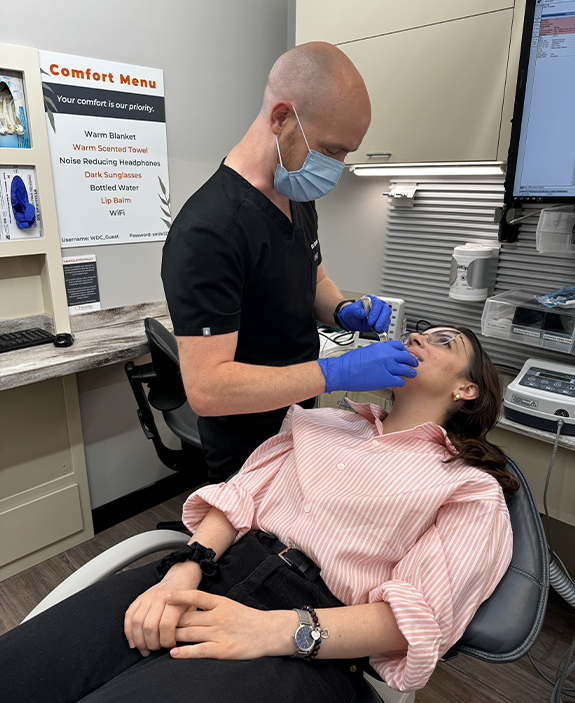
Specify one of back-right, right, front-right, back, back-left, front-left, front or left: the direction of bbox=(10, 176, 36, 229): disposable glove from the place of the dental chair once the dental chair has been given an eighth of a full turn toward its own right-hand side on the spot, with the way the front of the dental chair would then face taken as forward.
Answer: front-right

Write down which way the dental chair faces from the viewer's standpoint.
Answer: facing the viewer and to the left of the viewer

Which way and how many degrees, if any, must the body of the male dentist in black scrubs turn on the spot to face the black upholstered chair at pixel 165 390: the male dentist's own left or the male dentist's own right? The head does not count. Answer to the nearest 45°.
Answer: approximately 180°

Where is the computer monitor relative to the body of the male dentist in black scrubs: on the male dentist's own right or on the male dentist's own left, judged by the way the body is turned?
on the male dentist's own left

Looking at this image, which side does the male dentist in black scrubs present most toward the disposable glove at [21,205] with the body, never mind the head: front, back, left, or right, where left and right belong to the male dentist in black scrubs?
back

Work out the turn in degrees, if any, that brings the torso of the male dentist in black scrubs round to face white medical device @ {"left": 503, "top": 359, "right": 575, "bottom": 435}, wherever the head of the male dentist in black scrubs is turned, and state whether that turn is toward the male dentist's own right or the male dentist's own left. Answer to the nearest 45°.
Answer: approximately 45° to the male dentist's own left

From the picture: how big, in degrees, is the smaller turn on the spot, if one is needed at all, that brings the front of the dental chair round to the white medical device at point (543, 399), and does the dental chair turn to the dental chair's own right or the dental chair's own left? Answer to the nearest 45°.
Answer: approximately 180°

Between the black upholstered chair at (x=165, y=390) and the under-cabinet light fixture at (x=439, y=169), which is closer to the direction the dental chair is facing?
the black upholstered chair

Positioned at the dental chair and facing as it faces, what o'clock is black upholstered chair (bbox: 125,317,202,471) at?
The black upholstered chair is roughly at 3 o'clock from the dental chair.

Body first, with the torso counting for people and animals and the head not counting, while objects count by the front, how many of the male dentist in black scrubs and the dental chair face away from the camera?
0

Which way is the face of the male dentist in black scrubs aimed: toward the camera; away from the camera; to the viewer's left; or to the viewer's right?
to the viewer's right
